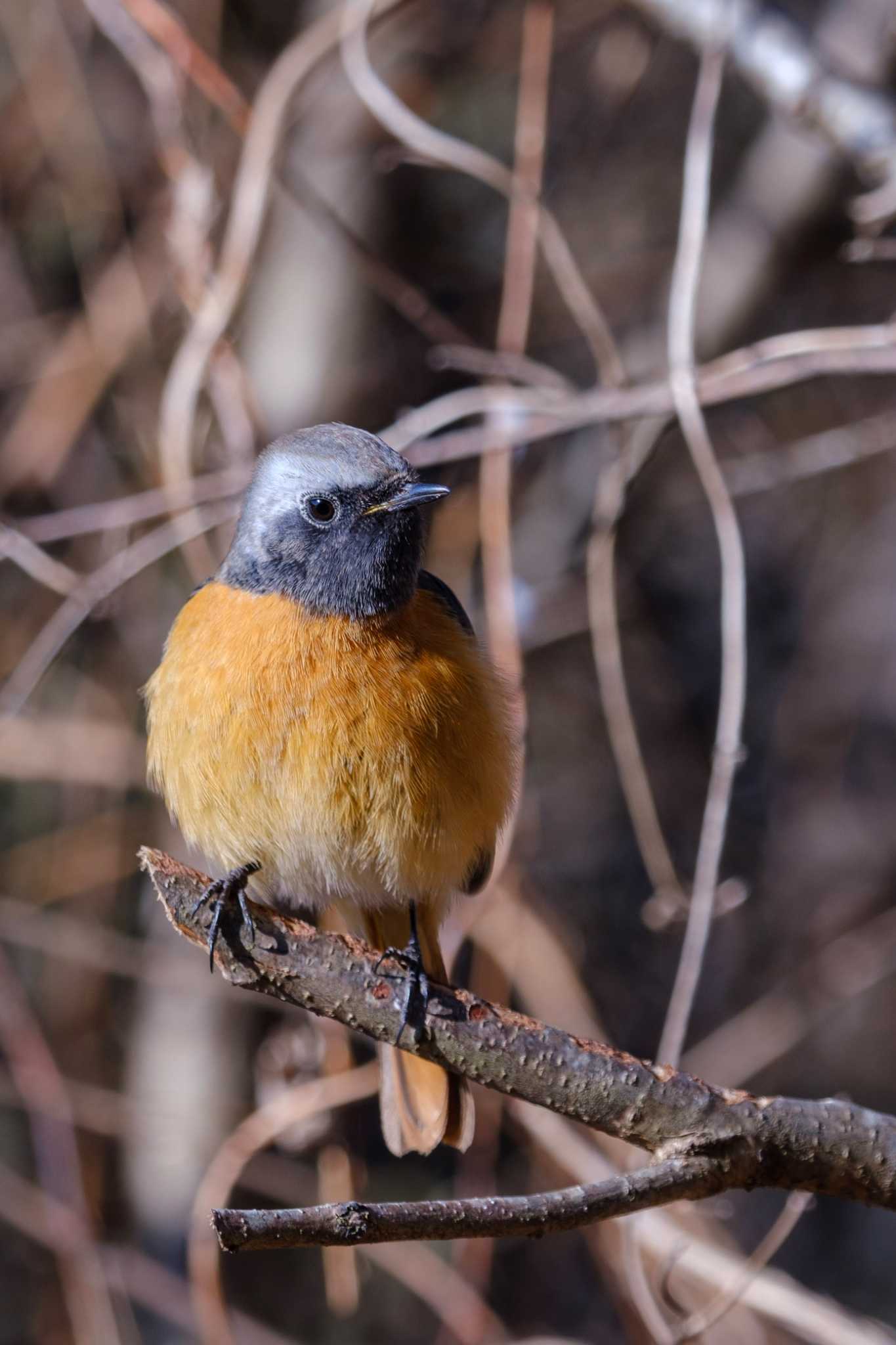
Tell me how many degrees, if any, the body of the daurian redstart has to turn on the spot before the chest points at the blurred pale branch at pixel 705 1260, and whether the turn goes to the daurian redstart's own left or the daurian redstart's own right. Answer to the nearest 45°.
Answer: approximately 135° to the daurian redstart's own left

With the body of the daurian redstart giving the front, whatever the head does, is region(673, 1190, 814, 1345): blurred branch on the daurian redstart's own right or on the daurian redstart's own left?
on the daurian redstart's own left

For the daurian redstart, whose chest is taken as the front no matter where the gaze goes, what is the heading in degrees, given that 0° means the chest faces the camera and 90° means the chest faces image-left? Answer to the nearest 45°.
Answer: approximately 0°
